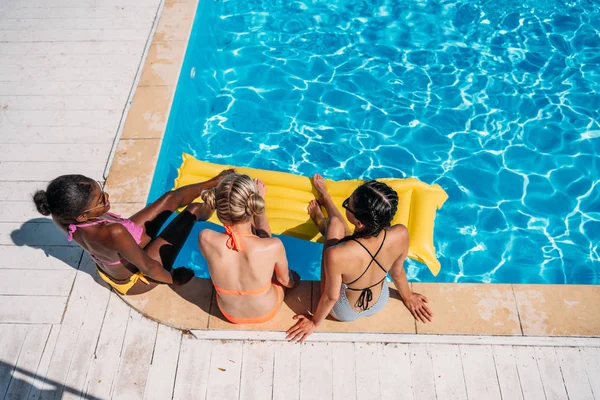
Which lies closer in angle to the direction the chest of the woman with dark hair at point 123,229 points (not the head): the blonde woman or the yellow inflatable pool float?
the yellow inflatable pool float

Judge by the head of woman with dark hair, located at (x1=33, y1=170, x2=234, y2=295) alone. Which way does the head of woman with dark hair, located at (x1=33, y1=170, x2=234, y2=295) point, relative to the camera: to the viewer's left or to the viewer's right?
to the viewer's right

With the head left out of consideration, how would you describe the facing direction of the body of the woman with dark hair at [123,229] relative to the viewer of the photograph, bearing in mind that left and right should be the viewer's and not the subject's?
facing away from the viewer and to the right of the viewer

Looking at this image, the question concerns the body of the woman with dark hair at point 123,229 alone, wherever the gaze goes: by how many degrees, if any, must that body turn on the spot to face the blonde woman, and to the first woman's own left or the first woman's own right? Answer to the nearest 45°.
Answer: approximately 90° to the first woman's own right

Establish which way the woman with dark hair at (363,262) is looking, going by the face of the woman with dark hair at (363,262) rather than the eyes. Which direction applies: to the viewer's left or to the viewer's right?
to the viewer's left

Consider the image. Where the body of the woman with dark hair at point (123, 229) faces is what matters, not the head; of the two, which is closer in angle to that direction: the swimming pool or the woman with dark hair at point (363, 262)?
the swimming pool

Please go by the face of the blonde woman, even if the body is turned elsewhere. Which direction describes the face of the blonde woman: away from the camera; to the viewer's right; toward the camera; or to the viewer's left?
away from the camera

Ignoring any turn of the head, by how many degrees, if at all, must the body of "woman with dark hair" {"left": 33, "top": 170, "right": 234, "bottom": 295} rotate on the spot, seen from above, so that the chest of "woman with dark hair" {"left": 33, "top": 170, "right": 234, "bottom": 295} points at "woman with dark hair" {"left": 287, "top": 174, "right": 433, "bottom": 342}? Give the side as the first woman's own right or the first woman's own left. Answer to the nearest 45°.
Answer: approximately 90° to the first woman's own right

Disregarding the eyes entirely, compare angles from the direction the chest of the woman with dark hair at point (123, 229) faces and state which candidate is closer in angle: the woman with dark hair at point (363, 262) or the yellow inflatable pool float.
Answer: the yellow inflatable pool float
